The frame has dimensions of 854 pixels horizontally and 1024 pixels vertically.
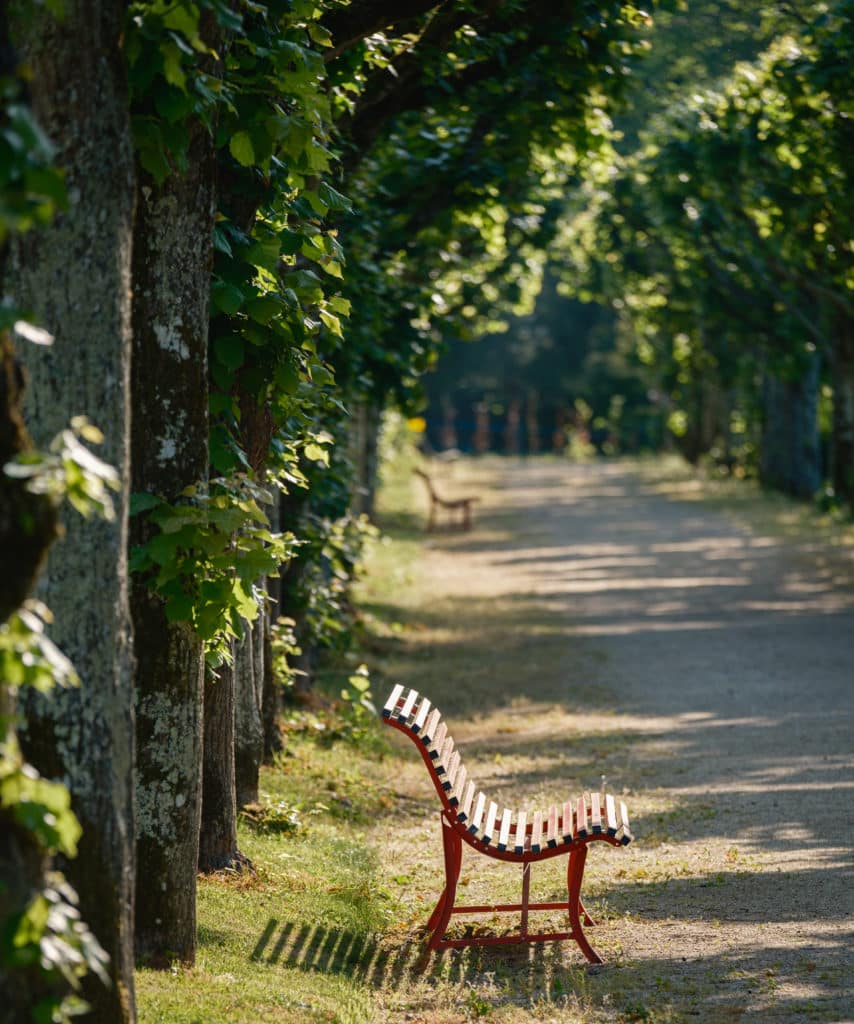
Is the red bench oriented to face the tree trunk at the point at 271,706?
no

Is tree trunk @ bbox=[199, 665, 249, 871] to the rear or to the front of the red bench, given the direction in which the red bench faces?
to the rear

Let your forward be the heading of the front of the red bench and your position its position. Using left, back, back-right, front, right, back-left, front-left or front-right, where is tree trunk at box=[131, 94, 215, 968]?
back-right

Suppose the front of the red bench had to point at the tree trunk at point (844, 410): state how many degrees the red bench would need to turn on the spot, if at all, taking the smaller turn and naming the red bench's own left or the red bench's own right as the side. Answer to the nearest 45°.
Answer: approximately 90° to the red bench's own left

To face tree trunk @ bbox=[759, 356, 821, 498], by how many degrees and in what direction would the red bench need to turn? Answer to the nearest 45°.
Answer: approximately 90° to its left

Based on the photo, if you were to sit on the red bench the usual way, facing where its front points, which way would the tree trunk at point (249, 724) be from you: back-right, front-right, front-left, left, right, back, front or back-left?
back-left

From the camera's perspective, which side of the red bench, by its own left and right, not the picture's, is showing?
right
